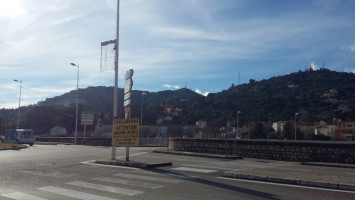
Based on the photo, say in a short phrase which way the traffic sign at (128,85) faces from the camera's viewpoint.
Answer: facing the viewer and to the left of the viewer

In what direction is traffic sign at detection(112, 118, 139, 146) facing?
toward the camera

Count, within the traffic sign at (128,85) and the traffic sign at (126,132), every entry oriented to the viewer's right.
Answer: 0

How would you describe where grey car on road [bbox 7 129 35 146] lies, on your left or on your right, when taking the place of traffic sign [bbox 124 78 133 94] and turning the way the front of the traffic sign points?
on your right
